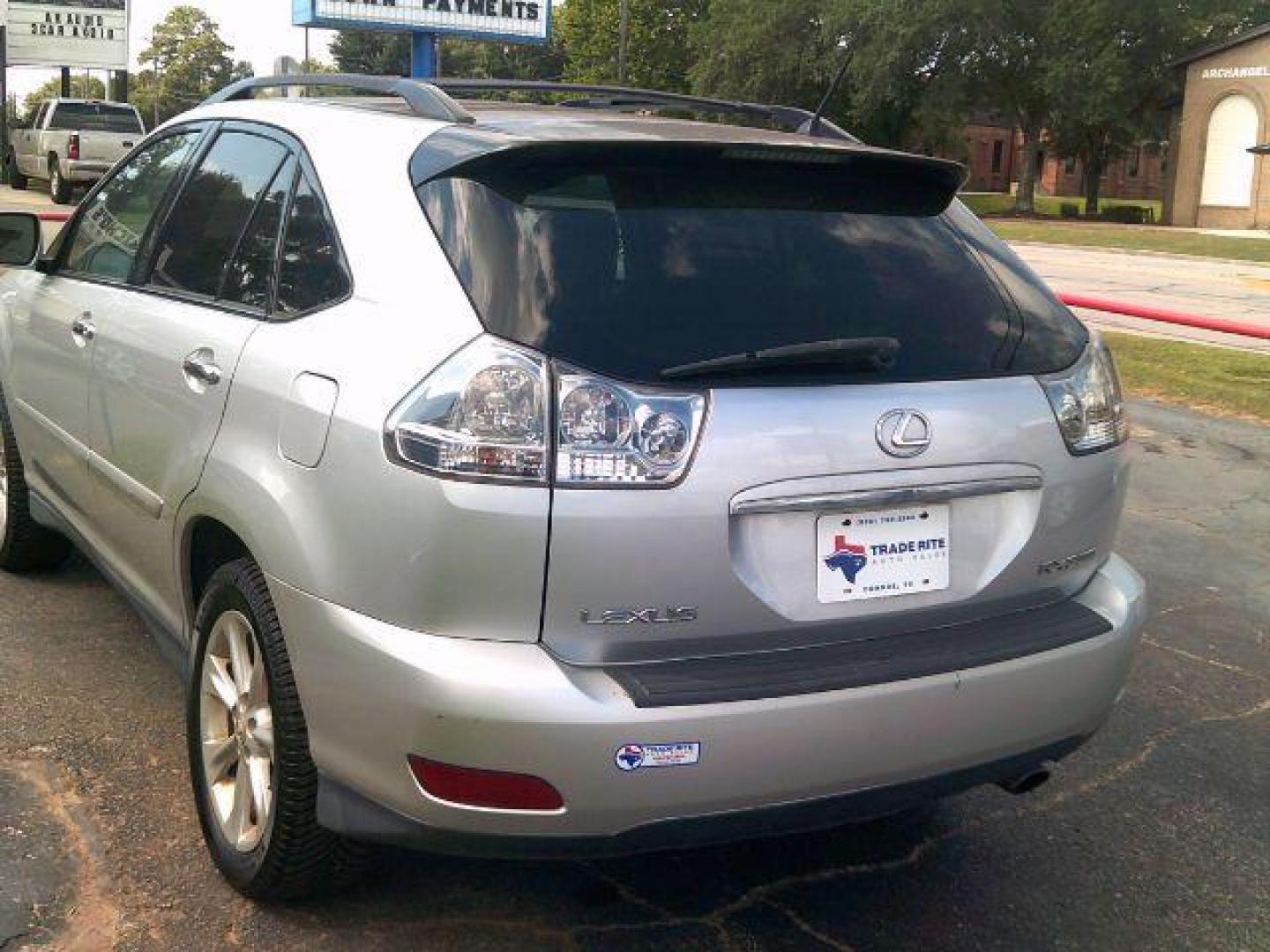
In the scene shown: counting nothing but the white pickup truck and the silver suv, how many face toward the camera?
0

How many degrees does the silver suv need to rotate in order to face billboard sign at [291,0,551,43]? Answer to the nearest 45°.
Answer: approximately 45° to its right

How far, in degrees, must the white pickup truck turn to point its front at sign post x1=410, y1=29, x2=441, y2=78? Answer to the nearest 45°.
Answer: approximately 135° to its right

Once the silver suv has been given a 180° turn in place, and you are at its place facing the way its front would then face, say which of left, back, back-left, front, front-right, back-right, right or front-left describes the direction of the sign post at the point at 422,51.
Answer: back-left

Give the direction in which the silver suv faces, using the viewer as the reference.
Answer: facing away from the viewer and to the left of the viewer

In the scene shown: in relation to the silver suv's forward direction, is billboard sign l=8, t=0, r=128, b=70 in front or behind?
in front

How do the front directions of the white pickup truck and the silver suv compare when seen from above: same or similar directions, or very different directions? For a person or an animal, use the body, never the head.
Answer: same or similar directions

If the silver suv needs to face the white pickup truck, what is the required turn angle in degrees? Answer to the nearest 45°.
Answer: approximately 45° to its right

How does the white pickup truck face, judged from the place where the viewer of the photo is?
facing away from the viewer and to the left of the viewer
